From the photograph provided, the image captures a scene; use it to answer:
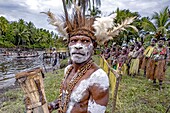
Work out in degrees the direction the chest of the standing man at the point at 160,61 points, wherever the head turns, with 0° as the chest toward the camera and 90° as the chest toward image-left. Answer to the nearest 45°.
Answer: approximately 45°

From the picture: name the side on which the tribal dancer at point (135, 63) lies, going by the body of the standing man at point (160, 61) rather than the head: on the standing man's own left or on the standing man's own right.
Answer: on the standing man's own right

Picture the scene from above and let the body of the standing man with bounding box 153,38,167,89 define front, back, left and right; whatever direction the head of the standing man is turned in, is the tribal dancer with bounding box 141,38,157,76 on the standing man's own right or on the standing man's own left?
on the standing man's own right

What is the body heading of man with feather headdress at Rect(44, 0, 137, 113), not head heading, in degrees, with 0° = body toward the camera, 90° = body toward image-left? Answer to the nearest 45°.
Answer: approximately 45°

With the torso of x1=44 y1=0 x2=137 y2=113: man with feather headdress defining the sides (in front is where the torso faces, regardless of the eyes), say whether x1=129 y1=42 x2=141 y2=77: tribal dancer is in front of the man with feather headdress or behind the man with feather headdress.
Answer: behind

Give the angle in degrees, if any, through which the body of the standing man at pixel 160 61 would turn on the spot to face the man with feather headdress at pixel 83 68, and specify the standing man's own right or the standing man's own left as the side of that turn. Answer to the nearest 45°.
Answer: approximately 45° to the standing man's own left

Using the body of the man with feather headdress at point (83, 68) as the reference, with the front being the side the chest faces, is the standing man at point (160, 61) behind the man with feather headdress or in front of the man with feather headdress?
behind
